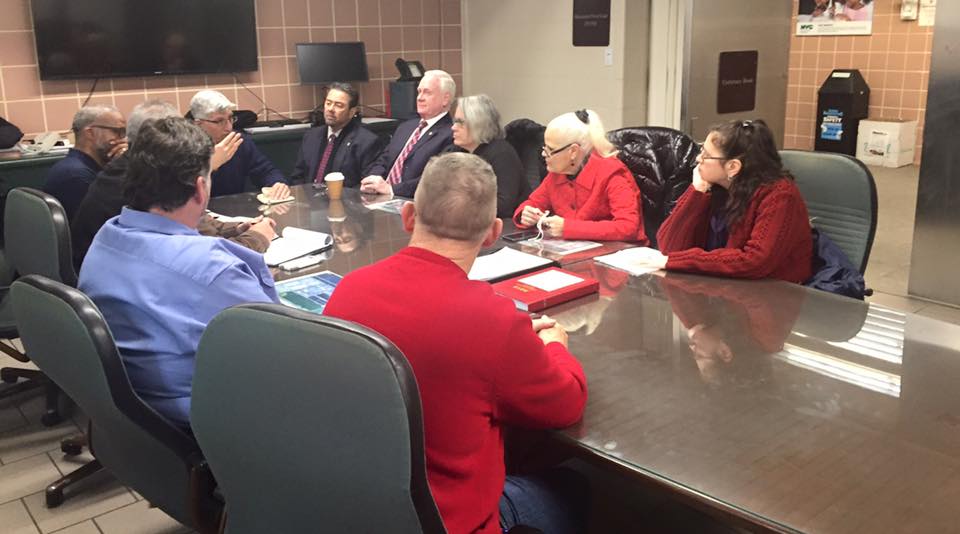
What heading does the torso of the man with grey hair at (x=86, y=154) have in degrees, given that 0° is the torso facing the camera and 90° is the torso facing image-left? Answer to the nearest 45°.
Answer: approximately 270°

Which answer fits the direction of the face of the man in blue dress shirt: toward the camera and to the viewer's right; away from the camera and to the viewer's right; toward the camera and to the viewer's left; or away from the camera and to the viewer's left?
away from the camera and to the viewer's right

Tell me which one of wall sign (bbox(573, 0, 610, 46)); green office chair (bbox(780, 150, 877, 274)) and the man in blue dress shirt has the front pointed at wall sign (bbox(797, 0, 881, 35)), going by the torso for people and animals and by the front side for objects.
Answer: the man in blue dress shirt

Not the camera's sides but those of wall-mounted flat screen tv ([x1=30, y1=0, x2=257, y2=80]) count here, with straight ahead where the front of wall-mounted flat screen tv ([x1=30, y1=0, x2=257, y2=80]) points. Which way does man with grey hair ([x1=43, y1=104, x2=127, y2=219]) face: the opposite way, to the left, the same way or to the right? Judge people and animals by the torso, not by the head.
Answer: to the left

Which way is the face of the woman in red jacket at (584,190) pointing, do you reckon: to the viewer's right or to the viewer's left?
to the viewer's left

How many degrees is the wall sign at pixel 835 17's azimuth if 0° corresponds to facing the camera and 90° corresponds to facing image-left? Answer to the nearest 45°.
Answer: approximately 0°

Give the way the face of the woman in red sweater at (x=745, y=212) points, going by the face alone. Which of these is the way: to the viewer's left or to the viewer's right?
to the viewer's left

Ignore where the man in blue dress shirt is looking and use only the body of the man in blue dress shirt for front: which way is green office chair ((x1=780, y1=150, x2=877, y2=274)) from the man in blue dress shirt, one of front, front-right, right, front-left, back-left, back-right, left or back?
front-right

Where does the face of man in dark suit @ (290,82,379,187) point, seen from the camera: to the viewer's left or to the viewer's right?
to the viewer's left

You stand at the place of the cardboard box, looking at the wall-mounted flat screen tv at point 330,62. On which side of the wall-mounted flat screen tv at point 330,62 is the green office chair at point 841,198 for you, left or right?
left

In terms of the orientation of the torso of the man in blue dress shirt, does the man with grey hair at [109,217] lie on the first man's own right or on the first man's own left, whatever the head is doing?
on the first man's own left

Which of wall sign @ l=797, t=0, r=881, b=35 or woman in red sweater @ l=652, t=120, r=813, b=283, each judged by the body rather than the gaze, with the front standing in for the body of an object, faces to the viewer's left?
the woman in red sweater
